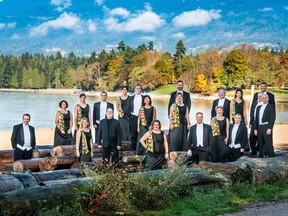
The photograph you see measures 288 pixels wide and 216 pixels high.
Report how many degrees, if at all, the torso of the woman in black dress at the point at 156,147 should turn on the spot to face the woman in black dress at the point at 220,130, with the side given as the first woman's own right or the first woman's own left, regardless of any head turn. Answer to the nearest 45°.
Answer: approximately 135° to the first woman's own left

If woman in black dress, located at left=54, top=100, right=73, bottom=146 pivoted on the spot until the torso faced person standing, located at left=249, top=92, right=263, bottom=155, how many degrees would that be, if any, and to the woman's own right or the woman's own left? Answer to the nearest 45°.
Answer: approximately 90° to the woman's own left

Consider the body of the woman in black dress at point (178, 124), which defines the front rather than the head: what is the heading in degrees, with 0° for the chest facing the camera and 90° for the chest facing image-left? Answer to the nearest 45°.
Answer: approximately 0°

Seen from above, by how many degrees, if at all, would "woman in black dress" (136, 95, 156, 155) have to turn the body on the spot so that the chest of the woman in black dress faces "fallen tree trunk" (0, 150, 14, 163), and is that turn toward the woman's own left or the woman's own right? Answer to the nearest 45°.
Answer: approximately 90° to the woman's own right

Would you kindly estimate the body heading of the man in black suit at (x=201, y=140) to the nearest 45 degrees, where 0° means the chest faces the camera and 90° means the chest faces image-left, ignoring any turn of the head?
approximately 0°

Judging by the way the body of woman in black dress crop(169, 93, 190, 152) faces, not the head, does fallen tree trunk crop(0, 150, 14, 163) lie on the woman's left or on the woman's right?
on the woman's right

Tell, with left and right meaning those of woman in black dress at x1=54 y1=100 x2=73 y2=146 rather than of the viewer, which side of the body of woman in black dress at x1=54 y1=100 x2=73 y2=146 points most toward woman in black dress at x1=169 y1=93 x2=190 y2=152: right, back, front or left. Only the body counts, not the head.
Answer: left

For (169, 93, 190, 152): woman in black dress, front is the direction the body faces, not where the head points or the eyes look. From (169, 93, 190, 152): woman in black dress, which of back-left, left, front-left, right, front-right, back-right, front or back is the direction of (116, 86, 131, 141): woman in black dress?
back-right

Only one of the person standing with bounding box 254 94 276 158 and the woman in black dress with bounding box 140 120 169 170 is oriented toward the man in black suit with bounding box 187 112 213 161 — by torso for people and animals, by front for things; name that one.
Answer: the person standing

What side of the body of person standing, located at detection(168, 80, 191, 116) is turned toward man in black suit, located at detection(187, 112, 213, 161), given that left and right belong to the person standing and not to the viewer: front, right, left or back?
front

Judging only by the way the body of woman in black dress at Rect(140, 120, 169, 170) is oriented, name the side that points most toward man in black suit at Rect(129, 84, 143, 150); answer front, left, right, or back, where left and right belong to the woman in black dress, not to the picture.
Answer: back
